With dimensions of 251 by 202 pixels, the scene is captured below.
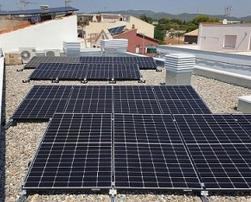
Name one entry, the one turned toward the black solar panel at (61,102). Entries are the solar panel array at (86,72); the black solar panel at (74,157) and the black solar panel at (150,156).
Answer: the solar panel array

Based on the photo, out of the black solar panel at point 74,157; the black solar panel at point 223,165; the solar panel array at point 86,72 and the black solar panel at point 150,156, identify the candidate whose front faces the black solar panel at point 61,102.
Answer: the solar panel array

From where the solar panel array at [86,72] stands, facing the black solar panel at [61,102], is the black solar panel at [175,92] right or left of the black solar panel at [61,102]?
left

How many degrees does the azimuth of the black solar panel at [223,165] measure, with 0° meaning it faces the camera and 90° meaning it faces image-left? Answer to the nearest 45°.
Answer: approximately 0°

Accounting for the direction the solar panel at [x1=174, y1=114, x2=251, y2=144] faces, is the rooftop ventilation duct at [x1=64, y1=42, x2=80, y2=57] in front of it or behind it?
behind

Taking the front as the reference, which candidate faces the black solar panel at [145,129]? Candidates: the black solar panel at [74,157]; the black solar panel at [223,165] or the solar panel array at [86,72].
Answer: the solar panel array

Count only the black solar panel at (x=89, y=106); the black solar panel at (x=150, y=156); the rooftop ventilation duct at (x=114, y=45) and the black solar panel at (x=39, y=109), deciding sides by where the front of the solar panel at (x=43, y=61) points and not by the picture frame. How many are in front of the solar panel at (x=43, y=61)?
3

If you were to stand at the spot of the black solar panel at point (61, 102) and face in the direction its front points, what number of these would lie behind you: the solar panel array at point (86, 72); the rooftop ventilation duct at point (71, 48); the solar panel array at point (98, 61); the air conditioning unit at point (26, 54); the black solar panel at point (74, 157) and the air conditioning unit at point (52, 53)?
5

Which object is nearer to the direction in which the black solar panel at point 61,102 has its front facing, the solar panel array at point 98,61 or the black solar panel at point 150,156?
the black solar panel

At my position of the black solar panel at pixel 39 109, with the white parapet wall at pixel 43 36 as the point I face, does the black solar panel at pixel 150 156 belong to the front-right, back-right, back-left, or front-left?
back-right

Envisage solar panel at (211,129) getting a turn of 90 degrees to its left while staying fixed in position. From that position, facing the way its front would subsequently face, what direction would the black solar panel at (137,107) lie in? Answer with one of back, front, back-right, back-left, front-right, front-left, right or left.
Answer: back-left

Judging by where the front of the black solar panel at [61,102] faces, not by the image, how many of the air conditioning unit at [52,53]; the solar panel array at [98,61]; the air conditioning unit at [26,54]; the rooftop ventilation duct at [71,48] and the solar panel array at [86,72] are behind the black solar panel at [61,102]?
5
